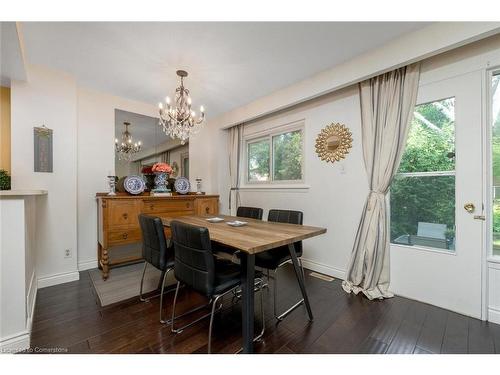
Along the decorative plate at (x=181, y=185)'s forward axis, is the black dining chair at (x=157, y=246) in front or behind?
in front

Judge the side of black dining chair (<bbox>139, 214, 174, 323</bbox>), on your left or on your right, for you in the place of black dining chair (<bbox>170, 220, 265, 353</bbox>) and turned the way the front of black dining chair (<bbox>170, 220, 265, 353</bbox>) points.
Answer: on your left

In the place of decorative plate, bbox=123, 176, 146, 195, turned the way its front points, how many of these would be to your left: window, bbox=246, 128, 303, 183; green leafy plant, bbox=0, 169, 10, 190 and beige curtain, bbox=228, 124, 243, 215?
2

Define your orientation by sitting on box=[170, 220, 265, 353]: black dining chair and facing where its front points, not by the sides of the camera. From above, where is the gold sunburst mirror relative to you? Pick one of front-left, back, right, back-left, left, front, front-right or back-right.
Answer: front

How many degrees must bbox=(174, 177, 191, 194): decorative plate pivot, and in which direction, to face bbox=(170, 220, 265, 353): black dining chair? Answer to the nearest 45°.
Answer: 0° — it already faces it

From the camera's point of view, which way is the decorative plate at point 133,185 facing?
toward the camera

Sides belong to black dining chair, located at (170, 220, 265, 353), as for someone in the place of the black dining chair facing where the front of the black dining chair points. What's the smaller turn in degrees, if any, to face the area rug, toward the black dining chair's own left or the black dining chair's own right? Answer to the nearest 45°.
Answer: approximately 90° to the black dining chair's own left

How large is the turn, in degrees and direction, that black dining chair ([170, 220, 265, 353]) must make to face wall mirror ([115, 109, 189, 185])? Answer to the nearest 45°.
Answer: approximately 90° to its left

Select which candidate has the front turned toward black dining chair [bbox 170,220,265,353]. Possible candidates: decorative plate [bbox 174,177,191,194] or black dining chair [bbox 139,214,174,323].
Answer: the decorative plate

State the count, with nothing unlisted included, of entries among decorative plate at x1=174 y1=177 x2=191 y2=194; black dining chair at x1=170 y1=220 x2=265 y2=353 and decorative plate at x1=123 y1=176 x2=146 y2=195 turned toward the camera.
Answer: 2

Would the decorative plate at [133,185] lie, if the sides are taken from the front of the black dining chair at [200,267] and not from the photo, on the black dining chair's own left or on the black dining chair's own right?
on the black dining chair's own left

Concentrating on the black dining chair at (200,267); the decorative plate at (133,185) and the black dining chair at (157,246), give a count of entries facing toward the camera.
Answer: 1

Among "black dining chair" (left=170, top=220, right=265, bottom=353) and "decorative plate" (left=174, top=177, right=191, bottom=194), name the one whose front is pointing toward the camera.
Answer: the decorative plate

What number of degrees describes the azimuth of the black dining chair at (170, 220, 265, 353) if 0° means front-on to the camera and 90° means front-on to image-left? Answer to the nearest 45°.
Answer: approximately 225°

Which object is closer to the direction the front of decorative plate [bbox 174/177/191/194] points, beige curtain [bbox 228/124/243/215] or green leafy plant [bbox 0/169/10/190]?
the green leafy plant

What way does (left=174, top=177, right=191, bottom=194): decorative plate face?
toward the camera

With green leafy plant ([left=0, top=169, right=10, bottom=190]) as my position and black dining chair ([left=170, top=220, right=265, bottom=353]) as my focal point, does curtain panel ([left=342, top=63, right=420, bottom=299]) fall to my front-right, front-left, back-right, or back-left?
front-left
